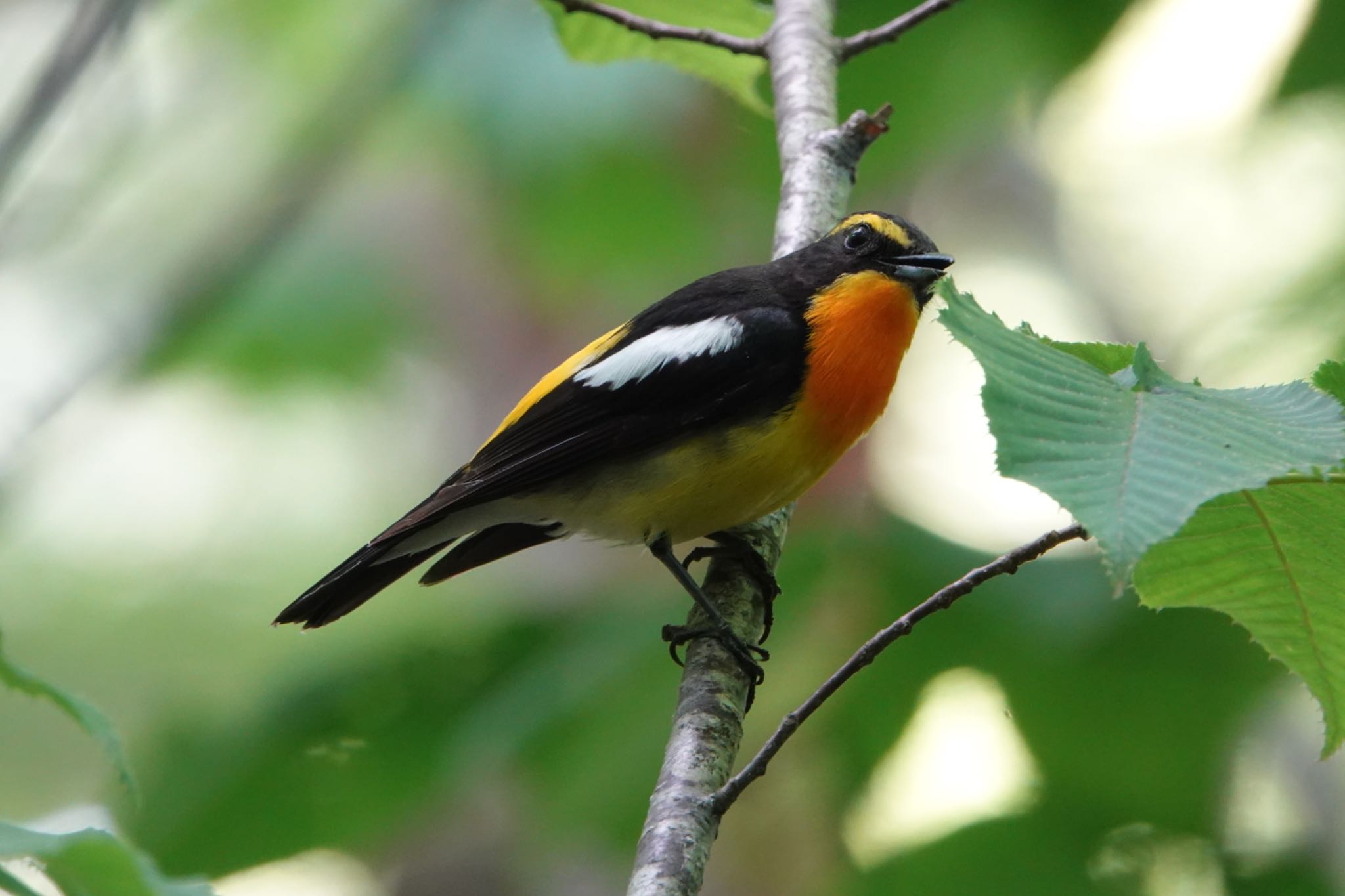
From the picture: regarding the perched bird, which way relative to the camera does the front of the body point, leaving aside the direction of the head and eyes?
to the viewer's right

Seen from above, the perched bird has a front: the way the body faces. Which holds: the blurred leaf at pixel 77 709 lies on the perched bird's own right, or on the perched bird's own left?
on the perched bird's own right
